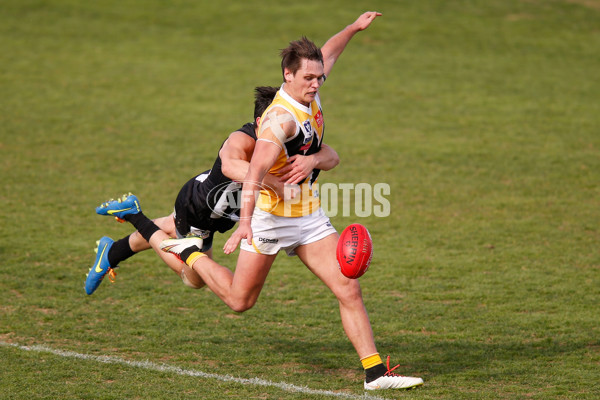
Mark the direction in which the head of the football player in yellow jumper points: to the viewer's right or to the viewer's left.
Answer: to the viewer's right

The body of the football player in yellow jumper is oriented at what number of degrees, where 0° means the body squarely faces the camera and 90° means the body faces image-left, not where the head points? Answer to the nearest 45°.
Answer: approximately 315°
